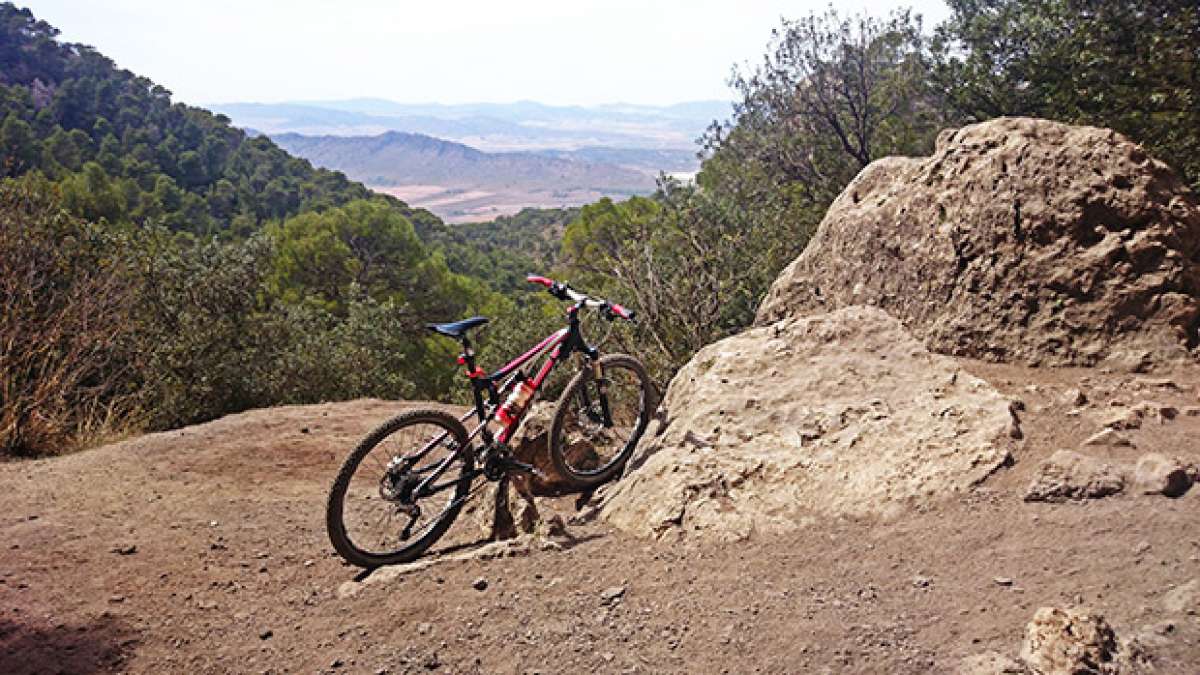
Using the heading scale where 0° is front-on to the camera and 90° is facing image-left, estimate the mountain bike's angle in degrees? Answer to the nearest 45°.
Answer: approximately 225°

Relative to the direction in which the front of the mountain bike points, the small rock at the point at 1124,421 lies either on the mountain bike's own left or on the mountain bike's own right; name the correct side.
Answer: on the mountain bike's own right

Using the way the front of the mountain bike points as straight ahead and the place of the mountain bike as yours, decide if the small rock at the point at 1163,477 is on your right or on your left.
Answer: on your right

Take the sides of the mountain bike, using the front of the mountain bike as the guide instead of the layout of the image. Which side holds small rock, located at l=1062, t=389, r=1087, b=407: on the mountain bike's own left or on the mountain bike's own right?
on the mountain bike's own right

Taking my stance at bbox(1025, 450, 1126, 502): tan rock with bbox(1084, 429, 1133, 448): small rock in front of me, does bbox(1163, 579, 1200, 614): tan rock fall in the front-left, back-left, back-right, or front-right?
back-right

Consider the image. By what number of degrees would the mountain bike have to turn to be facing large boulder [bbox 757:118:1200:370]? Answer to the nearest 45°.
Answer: approximately 45° to its right

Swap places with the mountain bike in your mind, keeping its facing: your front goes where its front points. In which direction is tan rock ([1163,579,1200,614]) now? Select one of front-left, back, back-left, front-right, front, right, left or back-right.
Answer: right

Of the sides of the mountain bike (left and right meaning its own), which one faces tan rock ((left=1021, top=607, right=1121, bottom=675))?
right

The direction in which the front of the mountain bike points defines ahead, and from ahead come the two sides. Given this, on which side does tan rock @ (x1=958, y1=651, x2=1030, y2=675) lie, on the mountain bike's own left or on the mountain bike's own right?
on the mountain bike's own right
